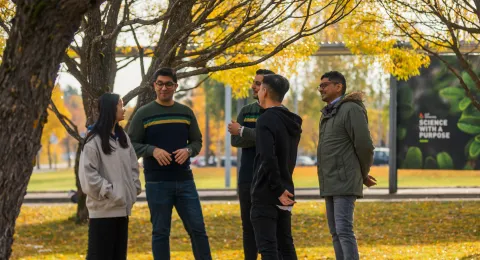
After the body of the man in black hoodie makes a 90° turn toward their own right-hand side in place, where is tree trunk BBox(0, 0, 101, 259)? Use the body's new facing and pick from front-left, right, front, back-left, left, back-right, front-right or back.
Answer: back

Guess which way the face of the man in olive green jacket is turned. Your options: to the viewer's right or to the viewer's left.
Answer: to the viewer's left

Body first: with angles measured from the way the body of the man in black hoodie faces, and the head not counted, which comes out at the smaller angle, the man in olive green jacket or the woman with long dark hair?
the woman with long dark hair

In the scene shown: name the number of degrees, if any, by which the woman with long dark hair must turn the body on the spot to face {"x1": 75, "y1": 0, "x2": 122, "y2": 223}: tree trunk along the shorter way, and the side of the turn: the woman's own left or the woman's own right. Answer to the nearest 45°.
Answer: approximately 135° to the woman's own left

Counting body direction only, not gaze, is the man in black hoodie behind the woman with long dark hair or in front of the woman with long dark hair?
in front

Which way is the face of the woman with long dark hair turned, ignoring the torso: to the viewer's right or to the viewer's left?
to the viewer's right

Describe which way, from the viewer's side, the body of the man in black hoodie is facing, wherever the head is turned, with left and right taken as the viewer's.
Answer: facing away from the viewer and to the left of the viewer

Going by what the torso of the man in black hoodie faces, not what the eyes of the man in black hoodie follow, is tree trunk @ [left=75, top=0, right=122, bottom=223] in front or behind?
in front

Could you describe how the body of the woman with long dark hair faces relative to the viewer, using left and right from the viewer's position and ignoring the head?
facing the viewer and to the right of the viewer

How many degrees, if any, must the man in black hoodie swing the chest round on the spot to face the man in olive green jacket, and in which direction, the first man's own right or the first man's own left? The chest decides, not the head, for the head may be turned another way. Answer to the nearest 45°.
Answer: approximately 90° to the first man's own right
